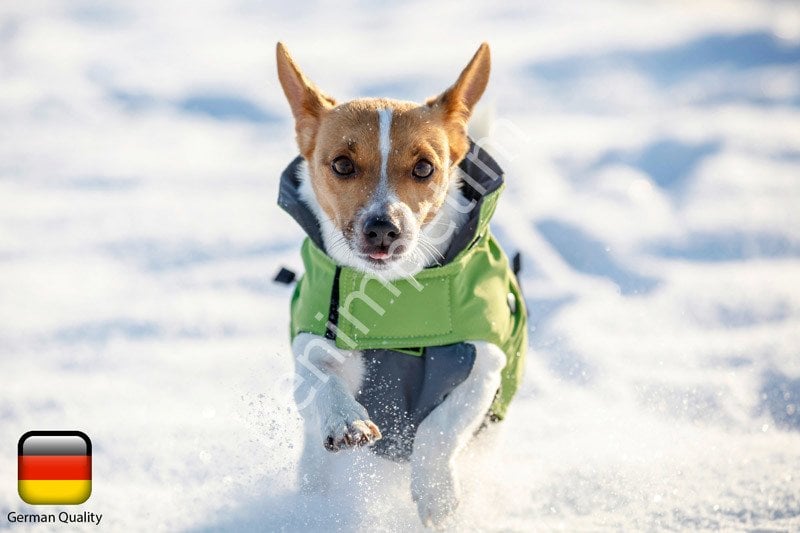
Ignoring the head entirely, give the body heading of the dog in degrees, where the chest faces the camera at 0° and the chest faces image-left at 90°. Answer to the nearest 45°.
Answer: approximately 0°
